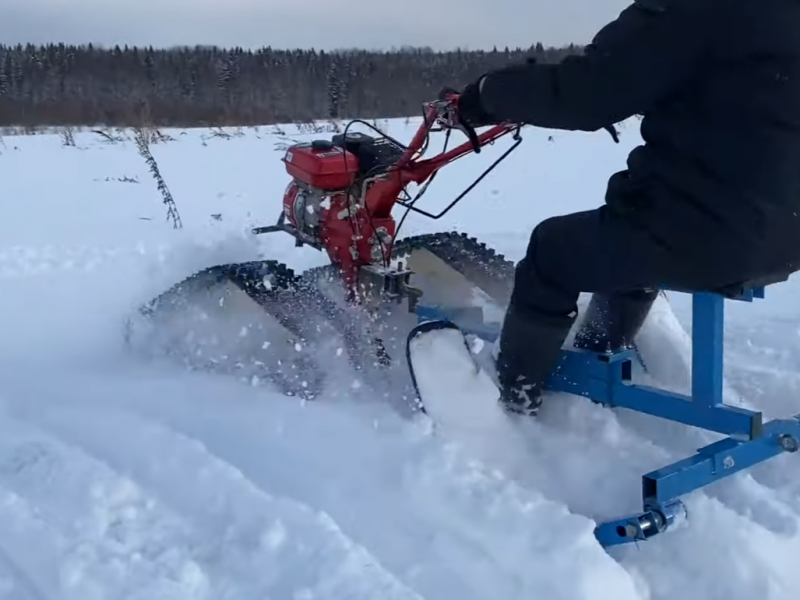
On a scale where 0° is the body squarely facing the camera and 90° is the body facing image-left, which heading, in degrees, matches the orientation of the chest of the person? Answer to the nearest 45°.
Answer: approximately 90°
